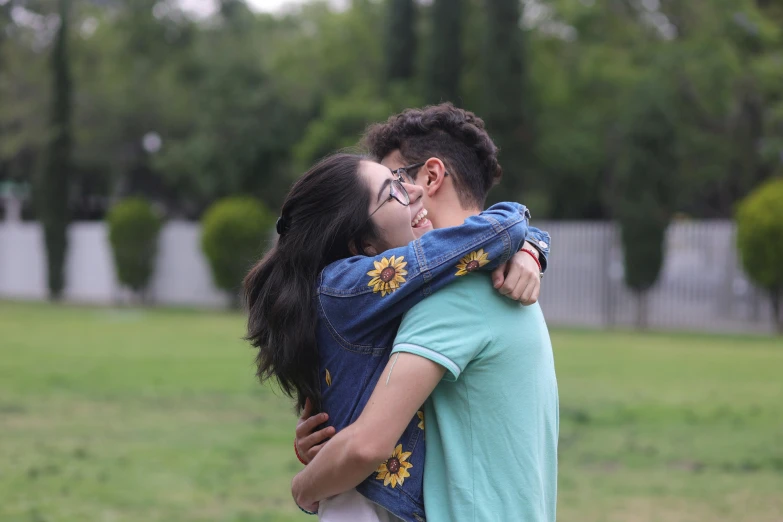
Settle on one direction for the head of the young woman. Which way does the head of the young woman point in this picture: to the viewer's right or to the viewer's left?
to the viewer's right

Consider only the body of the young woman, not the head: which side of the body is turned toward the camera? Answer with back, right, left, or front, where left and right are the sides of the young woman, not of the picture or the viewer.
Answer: right

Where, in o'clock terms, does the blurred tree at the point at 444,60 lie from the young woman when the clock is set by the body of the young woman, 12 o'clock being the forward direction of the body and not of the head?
The blurred tree is roughly at 9 o'clock from the young woman.

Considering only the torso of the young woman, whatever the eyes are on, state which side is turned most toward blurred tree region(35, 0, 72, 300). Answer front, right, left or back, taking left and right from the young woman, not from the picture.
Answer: left

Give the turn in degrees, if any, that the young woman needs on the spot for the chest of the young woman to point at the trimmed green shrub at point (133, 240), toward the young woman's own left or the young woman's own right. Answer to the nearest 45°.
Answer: approximately 90° to the young woman's own left

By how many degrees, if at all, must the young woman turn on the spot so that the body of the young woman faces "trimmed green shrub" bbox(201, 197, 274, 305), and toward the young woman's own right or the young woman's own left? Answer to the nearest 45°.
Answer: approximately 90° to the young woman's own left

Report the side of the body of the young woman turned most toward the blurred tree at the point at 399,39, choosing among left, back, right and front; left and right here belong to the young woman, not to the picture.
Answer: left

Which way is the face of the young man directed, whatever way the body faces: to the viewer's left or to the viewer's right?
to the viewer's left

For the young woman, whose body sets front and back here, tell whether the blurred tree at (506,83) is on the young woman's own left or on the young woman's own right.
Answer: on the young woman's own left

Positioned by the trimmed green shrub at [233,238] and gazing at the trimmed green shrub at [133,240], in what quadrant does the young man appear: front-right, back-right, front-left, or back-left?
back-left
